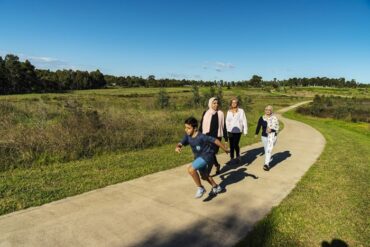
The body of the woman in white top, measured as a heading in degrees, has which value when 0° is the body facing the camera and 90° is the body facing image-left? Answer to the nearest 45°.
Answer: approximately 0°

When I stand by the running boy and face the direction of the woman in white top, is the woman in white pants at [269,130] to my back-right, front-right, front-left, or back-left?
front-right

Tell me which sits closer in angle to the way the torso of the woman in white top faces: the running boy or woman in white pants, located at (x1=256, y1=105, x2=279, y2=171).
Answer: the running boy

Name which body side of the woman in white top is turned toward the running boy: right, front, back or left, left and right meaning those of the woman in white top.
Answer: front

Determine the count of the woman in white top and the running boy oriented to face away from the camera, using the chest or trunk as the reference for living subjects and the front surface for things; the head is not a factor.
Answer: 0

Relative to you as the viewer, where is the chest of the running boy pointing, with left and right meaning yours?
facing the viewer and to the left of the viewer

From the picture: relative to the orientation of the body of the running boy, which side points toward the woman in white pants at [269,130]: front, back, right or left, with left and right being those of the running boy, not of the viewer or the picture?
back

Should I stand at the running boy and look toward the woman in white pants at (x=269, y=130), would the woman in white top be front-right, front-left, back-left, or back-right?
front-left

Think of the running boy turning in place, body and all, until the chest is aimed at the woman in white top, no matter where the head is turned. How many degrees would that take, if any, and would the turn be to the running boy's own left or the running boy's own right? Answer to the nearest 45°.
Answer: approximately 135° to the running boy's own right

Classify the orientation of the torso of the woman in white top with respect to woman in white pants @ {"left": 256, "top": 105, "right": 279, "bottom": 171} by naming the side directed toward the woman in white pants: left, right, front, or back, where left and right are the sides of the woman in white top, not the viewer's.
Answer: left
